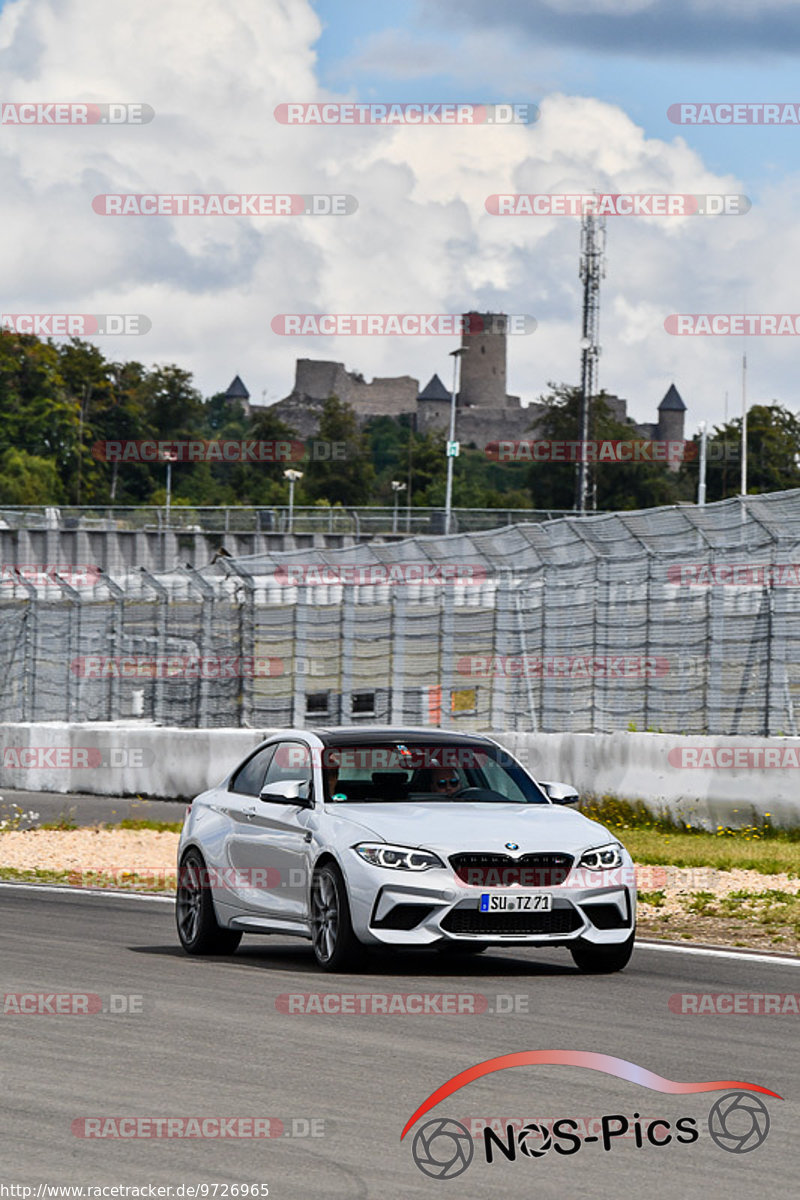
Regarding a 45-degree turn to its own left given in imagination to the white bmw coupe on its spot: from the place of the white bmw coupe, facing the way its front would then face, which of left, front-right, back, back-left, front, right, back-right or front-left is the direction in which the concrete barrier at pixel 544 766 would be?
left

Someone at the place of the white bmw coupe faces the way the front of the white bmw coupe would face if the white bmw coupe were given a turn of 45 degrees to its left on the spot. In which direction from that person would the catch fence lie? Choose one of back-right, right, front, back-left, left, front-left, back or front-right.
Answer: left

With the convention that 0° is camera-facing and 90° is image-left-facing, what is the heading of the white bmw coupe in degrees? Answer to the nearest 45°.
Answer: approximately 315°
